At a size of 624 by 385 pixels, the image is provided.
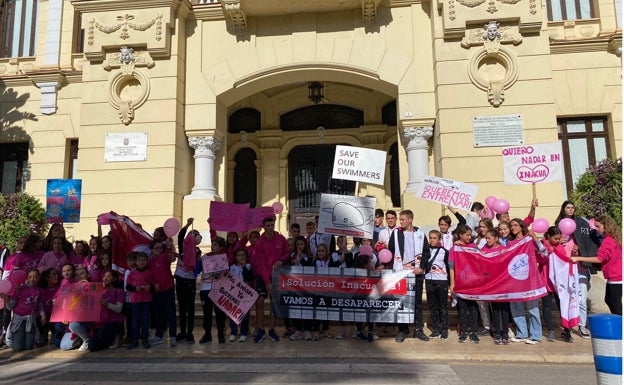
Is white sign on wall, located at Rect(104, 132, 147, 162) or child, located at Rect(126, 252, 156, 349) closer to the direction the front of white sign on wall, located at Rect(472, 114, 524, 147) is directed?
the child

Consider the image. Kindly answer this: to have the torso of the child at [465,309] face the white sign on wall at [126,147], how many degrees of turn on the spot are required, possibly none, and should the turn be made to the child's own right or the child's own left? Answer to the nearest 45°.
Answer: approximately 90° to the child's own right

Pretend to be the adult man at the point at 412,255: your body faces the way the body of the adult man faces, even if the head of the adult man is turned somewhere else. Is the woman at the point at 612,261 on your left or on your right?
on your left

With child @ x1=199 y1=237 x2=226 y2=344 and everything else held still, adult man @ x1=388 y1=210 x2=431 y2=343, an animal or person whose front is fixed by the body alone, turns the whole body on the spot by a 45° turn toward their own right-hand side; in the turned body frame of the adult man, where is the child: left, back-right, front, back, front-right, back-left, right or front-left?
front-right

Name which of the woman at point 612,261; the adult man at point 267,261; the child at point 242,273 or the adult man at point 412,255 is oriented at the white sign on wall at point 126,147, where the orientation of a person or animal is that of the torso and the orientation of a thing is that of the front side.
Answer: the woman

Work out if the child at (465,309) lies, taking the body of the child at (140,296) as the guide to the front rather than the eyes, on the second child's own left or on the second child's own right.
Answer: on the second child's own left

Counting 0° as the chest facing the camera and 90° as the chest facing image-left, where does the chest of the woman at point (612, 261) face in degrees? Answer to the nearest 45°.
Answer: approximately 90°

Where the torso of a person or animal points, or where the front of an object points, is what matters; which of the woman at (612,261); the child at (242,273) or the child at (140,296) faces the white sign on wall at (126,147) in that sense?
the woman

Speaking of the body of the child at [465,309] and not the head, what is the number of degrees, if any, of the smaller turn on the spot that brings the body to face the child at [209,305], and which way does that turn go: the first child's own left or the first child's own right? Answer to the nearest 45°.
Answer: approximately 90° to the first child's own right
